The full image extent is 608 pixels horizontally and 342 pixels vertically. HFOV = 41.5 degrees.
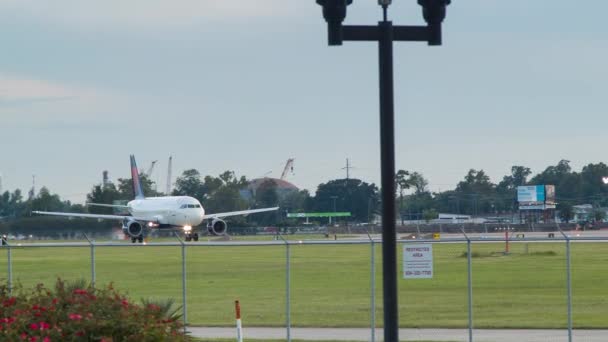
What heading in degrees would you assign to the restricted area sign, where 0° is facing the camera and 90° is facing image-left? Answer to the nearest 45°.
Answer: approximately 0°

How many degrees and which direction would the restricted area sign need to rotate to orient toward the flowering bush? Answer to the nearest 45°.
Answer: approximately 45° to its right

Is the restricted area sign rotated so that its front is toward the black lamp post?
yes
